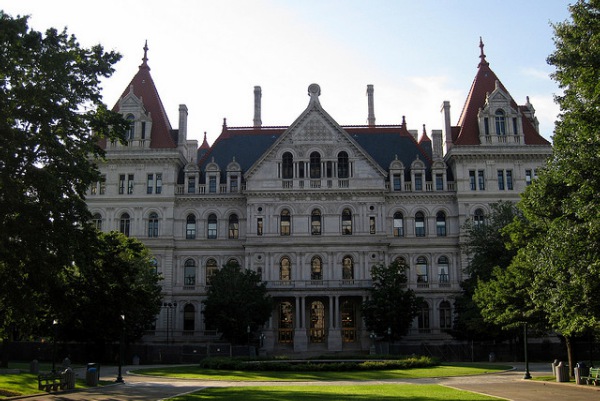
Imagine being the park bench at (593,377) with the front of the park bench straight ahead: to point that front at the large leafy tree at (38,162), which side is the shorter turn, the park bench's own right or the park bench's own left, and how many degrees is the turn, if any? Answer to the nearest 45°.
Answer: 0° — it already faces it

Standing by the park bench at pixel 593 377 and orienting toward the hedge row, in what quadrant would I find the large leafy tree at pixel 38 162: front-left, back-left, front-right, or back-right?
front-left

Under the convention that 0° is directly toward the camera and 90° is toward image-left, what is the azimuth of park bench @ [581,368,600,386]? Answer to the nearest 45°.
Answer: approximately 45°

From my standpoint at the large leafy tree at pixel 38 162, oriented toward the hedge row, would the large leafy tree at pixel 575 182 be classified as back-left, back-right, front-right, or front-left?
front-right

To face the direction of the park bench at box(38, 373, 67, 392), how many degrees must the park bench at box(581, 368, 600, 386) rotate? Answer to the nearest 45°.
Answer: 0° — it already faces it

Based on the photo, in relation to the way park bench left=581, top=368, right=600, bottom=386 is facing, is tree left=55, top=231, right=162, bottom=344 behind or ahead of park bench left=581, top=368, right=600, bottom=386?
ahead

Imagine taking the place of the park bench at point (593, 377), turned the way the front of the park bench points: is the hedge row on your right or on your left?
on your right
